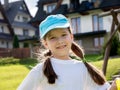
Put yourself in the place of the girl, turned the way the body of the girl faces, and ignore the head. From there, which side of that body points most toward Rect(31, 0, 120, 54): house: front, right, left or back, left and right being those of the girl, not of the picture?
back

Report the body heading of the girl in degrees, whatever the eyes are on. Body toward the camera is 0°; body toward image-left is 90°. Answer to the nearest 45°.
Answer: approximately 0°

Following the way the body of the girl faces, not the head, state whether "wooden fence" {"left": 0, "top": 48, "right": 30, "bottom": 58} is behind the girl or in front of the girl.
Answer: behind
